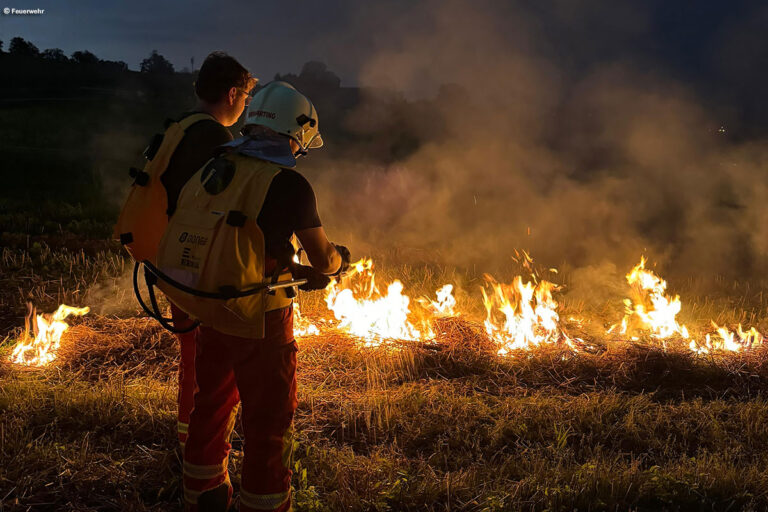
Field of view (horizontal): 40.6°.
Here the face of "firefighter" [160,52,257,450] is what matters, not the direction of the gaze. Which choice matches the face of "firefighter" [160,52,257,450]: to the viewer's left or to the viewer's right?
to the viewer's right

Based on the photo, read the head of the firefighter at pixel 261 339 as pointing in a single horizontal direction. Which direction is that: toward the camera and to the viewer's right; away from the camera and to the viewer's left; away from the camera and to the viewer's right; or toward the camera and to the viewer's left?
away from the camera and to the viewer's right

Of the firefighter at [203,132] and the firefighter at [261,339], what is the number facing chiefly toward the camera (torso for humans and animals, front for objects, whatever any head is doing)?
0

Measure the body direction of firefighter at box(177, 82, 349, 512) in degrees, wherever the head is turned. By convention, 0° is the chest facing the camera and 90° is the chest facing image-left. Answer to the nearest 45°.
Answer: approximately 225°

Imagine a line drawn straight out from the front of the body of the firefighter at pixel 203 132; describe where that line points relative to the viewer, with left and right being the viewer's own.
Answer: facing away from the viewer and to the right of the viewer

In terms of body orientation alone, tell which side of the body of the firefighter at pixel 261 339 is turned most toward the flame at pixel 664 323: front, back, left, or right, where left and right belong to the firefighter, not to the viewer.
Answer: front

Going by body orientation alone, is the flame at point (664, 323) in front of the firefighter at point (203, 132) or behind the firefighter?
in front

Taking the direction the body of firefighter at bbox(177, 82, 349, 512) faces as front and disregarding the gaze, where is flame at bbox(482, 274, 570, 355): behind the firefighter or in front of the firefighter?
in front
